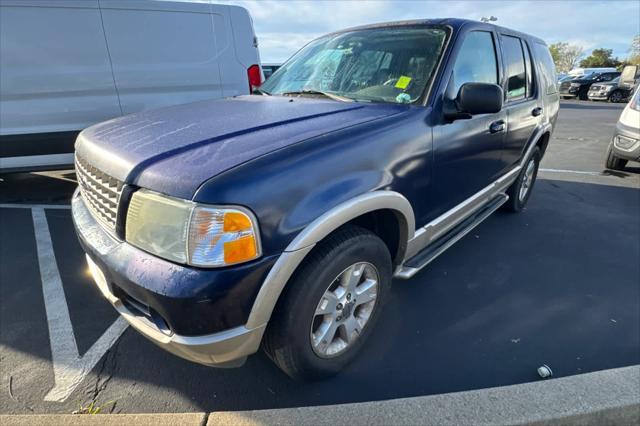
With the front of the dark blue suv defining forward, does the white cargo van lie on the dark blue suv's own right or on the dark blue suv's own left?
on the dark blue suv's own right

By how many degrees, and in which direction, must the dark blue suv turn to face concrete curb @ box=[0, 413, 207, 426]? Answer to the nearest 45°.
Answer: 0° — it already faces it

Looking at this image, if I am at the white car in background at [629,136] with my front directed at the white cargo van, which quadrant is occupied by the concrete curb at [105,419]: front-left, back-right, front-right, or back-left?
front-left

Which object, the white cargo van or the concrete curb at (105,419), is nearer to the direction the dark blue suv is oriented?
the concrete curb

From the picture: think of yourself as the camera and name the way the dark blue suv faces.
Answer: facing the viewer and to the left of the viewer

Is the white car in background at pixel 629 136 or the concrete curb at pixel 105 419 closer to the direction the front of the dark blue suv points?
the concrete curb

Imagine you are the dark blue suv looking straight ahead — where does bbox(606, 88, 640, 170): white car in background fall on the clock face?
The white car in background is roughly at 6 o'clock from the dark blue suv.

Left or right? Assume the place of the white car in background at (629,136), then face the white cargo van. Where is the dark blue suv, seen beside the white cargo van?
left

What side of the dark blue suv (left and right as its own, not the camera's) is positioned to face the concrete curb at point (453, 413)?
left
